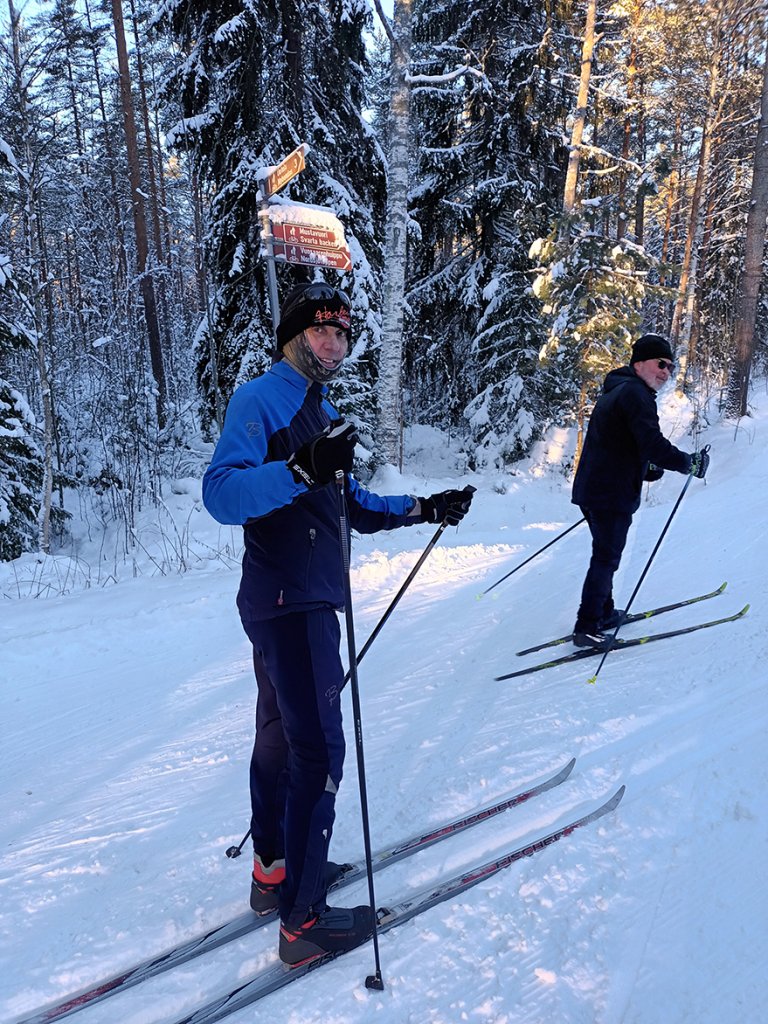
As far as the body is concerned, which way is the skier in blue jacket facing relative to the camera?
to the viewer's right

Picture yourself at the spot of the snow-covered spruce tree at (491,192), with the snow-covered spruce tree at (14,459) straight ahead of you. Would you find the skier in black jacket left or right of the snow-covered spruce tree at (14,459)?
left

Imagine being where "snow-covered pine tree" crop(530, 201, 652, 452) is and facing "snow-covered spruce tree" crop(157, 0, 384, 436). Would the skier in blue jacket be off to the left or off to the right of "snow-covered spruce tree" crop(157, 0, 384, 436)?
left

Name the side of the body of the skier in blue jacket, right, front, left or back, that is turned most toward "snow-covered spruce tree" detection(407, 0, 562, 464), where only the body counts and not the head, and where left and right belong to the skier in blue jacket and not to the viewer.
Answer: left

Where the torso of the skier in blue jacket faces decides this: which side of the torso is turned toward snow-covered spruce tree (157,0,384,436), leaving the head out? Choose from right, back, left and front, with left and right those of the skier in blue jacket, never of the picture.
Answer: left

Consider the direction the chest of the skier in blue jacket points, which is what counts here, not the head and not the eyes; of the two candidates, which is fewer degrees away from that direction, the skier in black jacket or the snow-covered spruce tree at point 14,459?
the skier in black jacket

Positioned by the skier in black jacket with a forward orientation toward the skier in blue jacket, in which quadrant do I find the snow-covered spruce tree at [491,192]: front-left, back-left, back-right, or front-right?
back-right
